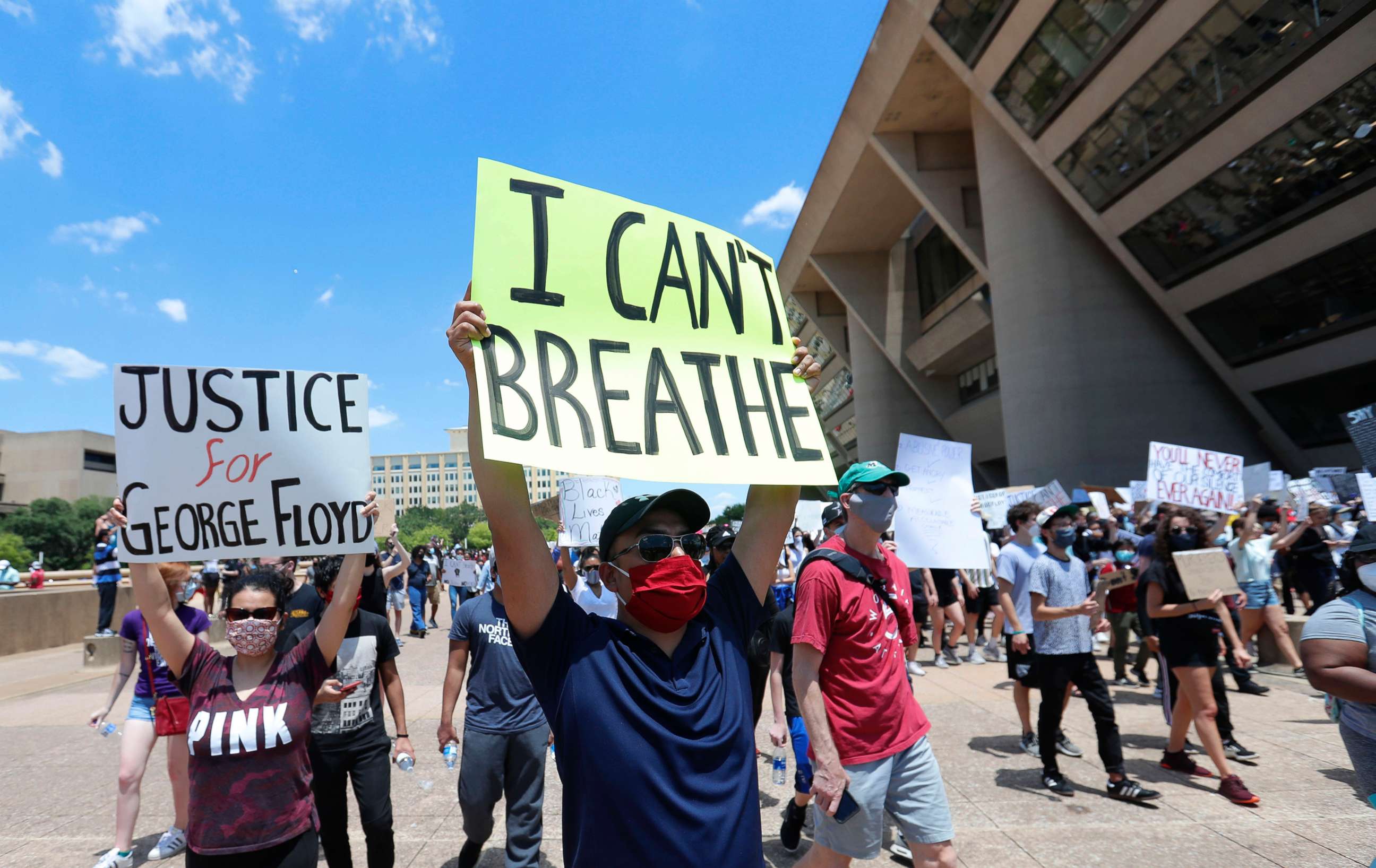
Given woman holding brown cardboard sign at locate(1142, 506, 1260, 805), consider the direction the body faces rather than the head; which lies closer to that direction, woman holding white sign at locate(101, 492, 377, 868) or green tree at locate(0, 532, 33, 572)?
the woman holding white sign

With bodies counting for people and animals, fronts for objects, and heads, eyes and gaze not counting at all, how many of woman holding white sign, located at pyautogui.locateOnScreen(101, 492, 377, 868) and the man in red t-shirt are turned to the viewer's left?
0

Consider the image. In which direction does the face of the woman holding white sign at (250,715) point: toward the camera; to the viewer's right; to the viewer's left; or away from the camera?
toward the camera

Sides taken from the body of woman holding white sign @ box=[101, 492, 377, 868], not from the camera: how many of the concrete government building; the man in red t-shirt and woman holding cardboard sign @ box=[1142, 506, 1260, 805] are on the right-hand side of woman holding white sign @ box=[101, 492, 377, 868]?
0

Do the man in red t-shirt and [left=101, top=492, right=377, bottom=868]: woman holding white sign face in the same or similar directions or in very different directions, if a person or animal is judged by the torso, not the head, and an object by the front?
same or similar directions

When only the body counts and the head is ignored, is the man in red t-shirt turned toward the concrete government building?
no

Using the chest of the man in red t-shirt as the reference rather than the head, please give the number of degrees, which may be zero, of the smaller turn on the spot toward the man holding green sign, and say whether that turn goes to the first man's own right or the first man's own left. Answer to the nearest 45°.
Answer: approximately 45° to the first man's own right

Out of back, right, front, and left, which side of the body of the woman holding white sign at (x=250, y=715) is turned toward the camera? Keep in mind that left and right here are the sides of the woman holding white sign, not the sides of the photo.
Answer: front

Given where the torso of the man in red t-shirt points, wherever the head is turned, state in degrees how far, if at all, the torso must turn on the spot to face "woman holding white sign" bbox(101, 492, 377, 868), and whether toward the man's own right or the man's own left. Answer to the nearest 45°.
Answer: approximately 135° to the man's own right

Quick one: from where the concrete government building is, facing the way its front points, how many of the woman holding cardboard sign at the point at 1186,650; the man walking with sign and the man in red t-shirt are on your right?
0

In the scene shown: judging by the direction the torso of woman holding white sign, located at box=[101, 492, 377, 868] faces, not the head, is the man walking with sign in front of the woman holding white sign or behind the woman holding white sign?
in front

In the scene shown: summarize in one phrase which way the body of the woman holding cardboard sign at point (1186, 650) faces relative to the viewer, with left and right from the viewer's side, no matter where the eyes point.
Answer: facing the viewer and to the right of the viewer

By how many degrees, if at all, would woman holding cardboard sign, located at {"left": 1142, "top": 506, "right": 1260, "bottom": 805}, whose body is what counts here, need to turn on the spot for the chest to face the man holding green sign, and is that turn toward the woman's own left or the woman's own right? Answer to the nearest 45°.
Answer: approximately 45° to the woman's own right

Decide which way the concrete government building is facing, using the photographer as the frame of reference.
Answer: facing the viewer and to the left of the viewer

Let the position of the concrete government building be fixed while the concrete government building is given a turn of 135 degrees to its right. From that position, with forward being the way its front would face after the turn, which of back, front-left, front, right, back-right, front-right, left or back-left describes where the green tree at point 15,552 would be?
left
